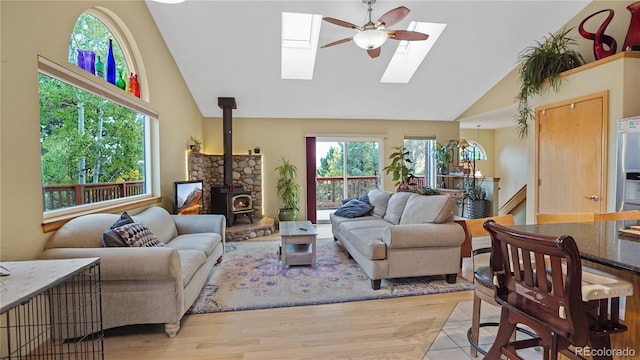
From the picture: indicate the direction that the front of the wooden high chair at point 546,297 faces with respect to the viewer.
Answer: facing away from the viewer and to the right of the viewer

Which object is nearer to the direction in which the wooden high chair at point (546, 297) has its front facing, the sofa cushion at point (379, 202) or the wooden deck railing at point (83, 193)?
the sofa cushion

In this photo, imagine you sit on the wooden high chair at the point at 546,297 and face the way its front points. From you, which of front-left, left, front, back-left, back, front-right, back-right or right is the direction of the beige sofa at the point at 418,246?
left

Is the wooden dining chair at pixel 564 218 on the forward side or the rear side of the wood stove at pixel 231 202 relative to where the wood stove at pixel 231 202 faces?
on the forward side

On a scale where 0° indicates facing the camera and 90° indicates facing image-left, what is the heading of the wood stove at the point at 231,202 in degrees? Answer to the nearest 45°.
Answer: approximately 315°

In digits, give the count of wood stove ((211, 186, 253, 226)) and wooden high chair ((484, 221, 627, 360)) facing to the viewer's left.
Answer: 0

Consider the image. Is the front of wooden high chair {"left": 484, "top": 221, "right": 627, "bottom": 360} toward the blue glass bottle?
no

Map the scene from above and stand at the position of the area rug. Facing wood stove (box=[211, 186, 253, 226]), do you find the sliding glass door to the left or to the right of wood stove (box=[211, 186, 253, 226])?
right

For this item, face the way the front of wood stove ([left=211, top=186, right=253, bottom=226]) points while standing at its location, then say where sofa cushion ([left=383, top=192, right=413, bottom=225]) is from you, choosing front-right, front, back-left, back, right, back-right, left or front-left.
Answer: front

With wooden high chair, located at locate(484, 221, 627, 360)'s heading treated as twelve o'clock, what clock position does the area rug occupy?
The area rug is roughly at 8 o'clock from the wooden high chair.

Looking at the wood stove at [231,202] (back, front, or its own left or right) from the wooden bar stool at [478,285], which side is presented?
front

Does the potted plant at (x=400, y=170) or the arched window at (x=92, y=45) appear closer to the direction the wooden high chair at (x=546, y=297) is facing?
the potted plant

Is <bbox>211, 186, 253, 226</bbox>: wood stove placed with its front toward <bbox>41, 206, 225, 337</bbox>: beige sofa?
no

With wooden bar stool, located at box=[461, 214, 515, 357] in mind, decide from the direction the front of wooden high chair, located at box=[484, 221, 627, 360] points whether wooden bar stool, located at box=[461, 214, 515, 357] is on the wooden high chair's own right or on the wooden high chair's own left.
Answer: on the wooden high chair's own left

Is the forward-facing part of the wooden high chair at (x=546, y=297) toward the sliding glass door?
no

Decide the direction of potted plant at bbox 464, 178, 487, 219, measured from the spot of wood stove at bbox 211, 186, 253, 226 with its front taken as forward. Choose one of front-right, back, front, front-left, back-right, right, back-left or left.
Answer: front-left

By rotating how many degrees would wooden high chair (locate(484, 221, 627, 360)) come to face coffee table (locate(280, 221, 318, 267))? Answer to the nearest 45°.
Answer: approximately 90° to its left

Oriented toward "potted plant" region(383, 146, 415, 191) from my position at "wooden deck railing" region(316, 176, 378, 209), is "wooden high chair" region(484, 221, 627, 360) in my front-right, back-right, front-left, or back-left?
front-right

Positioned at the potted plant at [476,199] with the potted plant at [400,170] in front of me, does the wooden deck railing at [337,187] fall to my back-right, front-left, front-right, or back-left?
front-right
